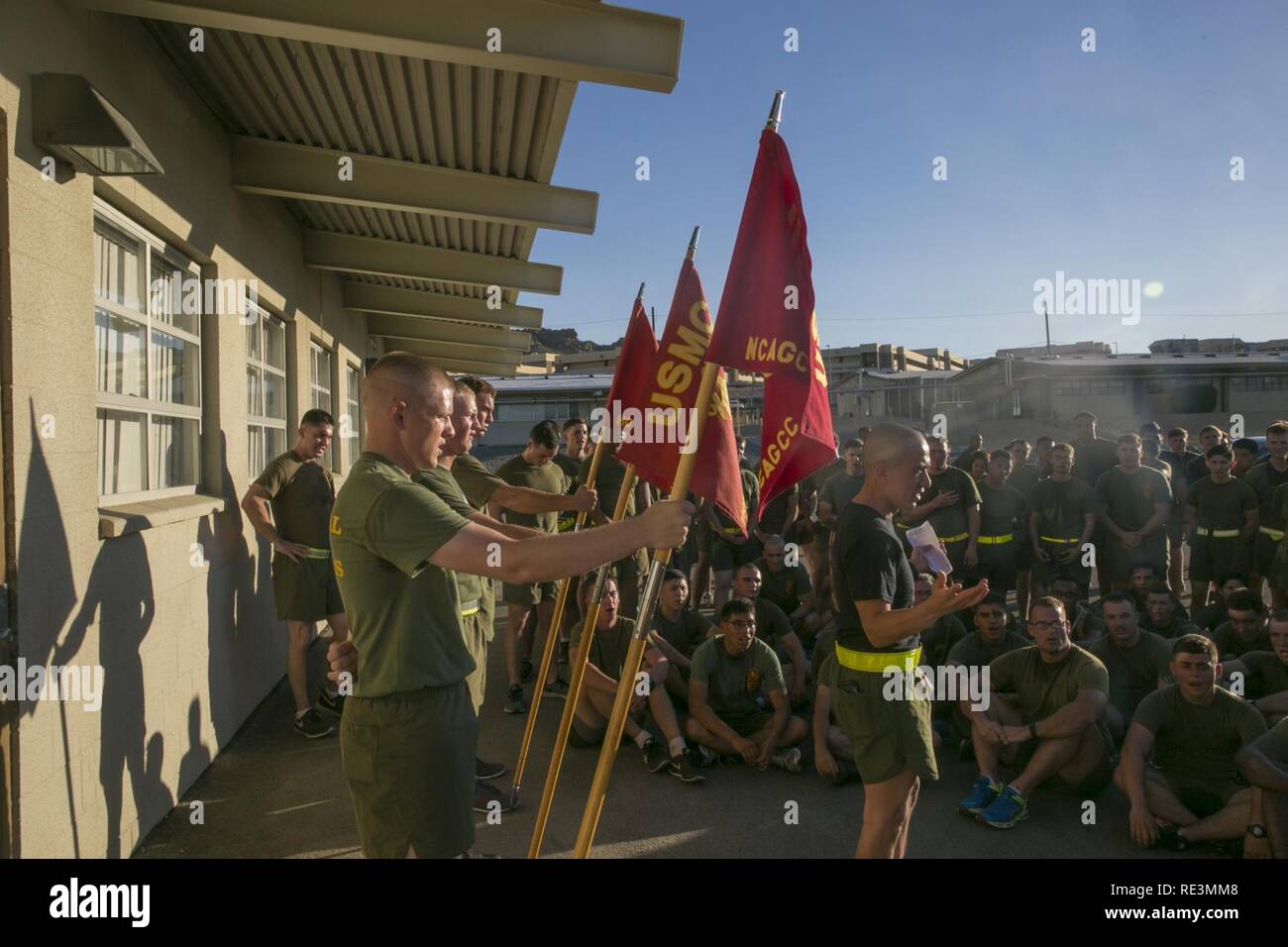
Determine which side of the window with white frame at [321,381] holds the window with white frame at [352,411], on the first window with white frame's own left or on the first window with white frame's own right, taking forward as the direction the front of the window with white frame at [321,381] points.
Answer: on the first window with white frame's own left

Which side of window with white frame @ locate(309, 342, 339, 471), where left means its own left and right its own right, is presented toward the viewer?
right

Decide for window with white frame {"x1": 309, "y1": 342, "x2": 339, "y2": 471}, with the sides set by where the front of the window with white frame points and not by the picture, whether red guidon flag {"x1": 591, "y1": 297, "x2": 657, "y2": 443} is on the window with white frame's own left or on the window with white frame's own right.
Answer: on the window with white frame's own right
